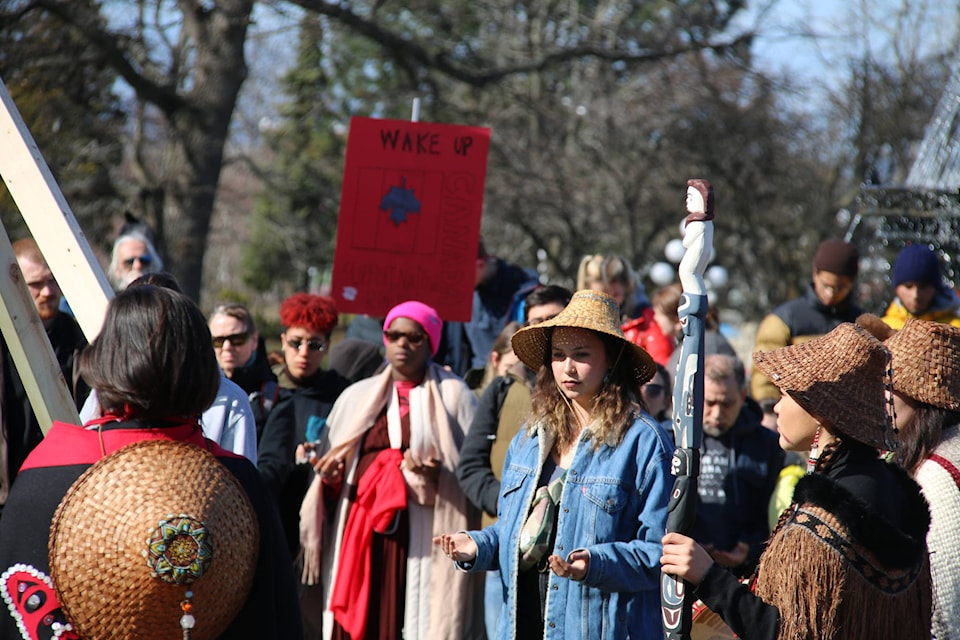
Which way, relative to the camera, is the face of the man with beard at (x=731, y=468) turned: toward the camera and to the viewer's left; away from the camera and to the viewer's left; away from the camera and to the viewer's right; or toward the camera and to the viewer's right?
toward the camera and to the viewer's left

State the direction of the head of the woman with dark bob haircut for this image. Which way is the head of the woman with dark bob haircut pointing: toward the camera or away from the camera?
away from the camera

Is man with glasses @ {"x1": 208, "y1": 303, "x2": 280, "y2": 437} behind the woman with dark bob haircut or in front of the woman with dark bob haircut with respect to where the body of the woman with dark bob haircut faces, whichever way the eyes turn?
in front

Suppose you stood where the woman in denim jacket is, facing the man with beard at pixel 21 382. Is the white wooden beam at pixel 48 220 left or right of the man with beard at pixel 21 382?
left

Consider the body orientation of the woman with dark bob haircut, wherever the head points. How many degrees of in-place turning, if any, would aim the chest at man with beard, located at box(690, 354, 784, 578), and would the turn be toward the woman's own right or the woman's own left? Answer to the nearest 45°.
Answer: approximately 45° to the woman's own right

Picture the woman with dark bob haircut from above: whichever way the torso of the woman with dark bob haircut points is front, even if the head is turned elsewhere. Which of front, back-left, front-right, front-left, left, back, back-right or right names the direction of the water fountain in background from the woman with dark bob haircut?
front-right

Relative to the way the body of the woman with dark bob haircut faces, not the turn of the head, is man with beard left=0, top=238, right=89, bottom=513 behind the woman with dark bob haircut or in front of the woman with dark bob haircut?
in front

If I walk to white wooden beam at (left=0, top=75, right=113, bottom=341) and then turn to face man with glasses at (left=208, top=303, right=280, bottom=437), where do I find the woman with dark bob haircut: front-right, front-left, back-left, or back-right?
back-right

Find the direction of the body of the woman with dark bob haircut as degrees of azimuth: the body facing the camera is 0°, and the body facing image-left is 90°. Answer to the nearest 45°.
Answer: approximately 180°

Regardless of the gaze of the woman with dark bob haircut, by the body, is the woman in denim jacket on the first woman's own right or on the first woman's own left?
on the first woman's own right
